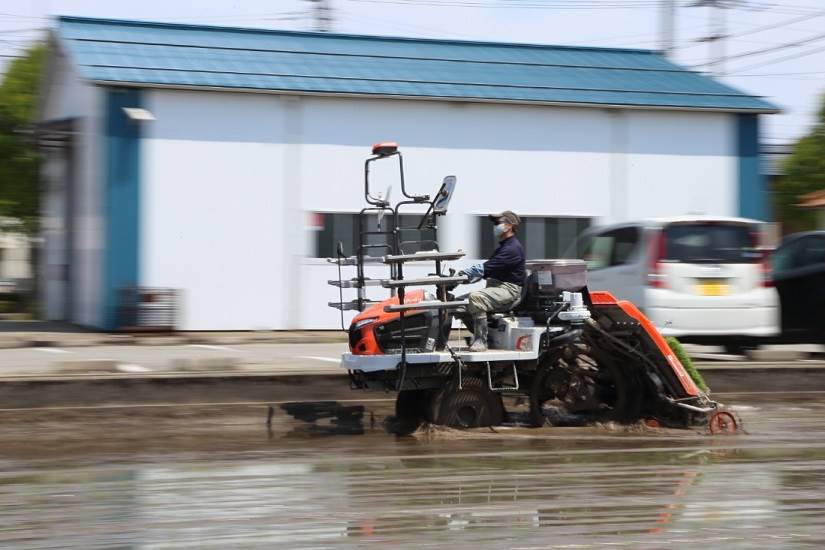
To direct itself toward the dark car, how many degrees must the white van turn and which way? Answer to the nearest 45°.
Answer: approximately 90° to its right

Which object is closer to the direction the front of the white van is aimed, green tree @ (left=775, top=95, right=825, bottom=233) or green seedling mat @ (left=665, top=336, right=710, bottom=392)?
the green tree

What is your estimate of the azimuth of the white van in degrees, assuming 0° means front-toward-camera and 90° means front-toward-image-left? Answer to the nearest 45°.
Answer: approximately 135°

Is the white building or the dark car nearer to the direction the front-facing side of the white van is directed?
the white building

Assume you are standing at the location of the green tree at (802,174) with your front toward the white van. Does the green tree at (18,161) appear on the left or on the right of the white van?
right

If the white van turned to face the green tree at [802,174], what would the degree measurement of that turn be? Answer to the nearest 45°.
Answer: approximately 45° to its right

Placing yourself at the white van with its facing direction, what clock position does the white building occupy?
The white building is roughly at 12 o'clock from the white van.

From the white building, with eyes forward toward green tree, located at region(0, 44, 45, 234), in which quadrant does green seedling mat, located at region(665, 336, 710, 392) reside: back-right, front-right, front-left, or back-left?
back-left
